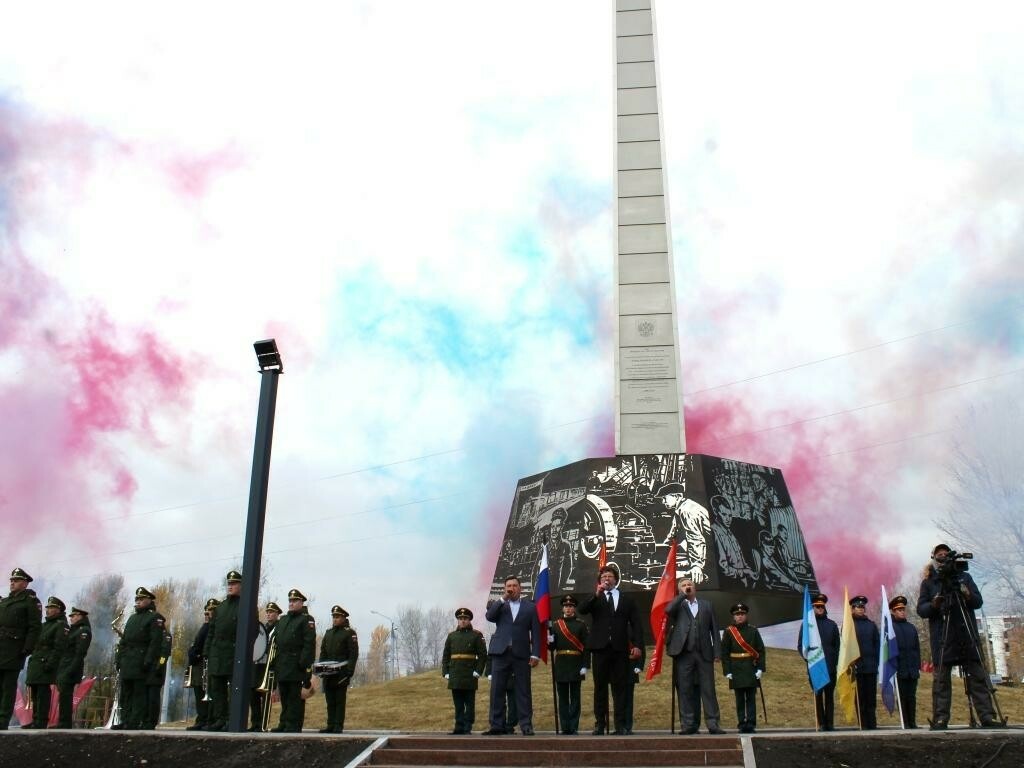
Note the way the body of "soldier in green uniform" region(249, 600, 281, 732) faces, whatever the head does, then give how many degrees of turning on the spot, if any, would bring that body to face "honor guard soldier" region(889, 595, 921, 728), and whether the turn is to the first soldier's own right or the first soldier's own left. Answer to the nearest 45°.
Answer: approximately 45° to the first soldier's own left

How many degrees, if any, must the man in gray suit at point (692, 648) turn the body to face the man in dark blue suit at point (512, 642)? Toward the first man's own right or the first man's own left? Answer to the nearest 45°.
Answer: approximately 90° to the first man's own right

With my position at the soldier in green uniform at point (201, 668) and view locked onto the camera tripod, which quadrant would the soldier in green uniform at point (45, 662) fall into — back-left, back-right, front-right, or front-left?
back-right

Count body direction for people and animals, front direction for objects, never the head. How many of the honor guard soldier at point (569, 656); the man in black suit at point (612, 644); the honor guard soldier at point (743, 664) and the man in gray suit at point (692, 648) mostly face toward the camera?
4

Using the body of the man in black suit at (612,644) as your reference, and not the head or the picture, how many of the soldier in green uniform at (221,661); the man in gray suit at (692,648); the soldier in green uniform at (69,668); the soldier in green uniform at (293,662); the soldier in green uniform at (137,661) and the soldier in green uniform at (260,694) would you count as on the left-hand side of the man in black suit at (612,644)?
1

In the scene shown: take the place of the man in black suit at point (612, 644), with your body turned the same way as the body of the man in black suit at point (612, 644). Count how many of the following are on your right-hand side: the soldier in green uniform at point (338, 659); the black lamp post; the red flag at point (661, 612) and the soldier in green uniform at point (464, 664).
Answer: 3

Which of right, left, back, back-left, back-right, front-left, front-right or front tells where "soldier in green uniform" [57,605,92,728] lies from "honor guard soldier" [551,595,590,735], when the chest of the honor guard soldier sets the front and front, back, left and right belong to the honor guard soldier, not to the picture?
right

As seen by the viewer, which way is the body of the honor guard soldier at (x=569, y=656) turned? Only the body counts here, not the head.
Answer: toward the camera

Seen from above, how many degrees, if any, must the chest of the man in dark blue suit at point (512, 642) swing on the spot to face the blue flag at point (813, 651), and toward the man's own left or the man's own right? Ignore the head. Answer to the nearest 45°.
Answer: approximately 90° to the man's own left

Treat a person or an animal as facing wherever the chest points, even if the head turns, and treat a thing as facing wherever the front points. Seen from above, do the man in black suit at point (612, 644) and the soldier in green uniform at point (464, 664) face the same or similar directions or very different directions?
same or similar directions

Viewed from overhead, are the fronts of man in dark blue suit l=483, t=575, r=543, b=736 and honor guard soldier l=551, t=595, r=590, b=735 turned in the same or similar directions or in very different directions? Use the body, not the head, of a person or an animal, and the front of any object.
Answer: same or similar directions

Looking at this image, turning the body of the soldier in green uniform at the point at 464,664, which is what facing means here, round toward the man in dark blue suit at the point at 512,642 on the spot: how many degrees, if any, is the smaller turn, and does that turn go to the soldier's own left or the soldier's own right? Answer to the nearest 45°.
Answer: approximately 45° to the soldier's own left

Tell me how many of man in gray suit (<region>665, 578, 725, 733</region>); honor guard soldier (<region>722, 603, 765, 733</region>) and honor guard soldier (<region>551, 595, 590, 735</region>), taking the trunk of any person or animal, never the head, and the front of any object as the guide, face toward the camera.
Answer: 3

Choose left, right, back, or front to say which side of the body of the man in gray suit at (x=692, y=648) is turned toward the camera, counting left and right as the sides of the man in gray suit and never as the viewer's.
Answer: front

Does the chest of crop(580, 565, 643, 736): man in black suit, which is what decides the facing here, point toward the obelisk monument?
no

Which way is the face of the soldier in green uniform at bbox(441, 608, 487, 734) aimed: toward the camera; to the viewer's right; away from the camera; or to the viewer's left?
toward the camera

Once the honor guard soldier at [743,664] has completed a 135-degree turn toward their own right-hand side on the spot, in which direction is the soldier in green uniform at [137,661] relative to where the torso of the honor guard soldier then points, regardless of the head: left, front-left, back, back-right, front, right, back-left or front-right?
front-left

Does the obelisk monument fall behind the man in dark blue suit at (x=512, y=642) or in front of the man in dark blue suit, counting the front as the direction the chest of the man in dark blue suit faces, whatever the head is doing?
behind

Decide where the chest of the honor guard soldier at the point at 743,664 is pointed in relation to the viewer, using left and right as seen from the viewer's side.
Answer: facing the viewer
